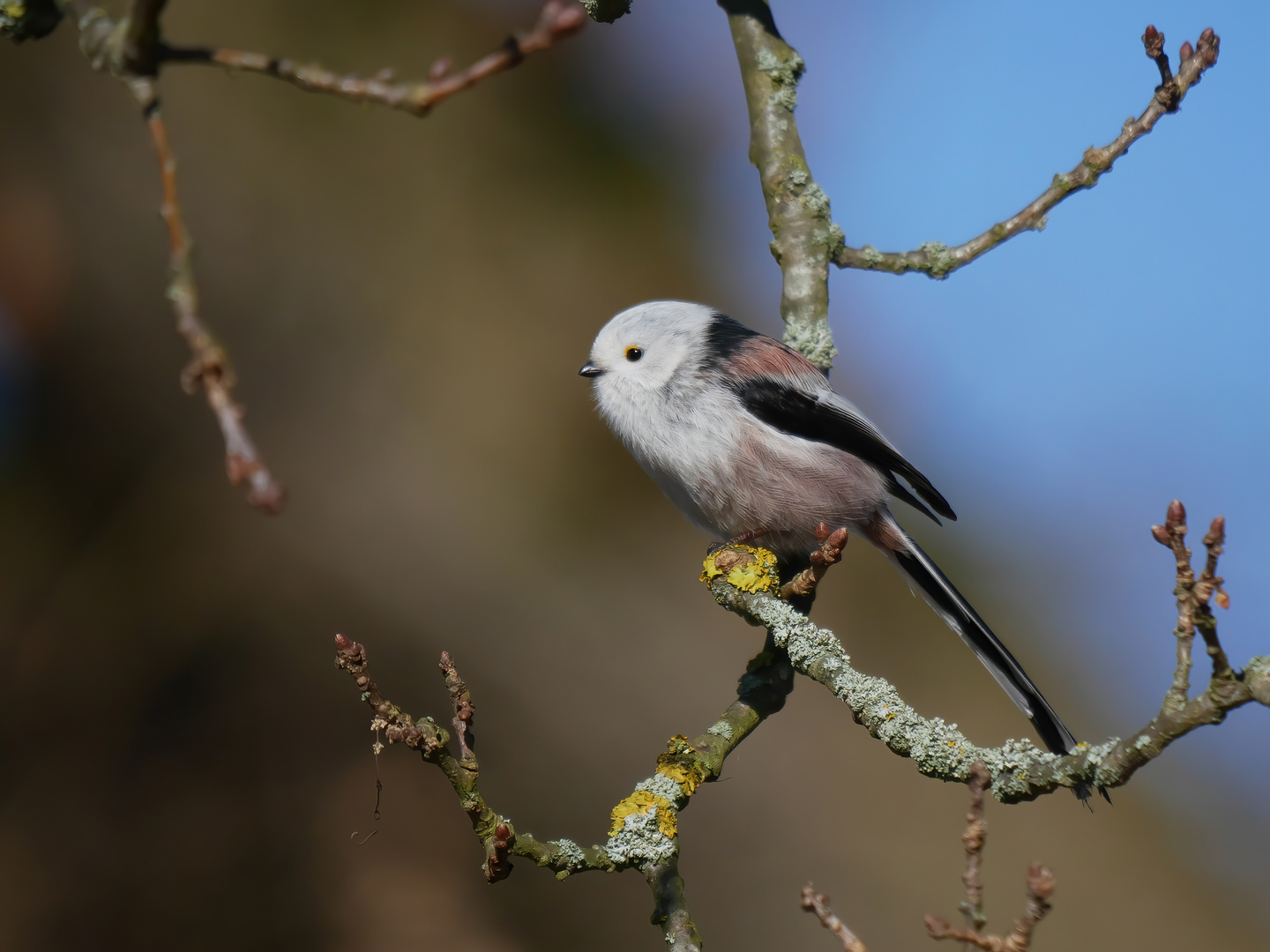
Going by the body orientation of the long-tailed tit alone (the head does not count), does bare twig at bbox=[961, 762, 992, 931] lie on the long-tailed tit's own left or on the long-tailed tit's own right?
on the long-tailed tit's own left

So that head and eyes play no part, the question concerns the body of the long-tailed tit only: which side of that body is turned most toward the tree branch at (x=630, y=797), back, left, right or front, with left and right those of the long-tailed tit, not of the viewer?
front

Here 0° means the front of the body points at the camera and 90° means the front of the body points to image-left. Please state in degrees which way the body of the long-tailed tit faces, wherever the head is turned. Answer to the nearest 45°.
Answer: approximately 90°
